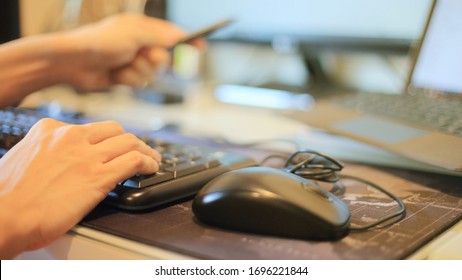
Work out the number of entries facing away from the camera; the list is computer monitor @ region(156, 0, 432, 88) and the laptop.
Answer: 0

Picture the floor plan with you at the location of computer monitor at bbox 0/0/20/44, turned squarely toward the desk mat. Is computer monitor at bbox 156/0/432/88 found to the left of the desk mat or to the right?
left

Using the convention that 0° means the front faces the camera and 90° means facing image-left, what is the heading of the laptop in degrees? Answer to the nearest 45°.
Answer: approximately 45°

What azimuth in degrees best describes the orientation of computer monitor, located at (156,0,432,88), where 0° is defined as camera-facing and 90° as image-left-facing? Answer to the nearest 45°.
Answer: approximately 0°

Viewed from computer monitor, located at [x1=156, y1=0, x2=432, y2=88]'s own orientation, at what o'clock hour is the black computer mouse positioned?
The black computer mouse is roughly at 12 o'clock from the computer monitor.

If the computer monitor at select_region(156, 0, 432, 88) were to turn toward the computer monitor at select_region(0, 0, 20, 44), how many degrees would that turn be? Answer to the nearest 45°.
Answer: approximately 90° to its right

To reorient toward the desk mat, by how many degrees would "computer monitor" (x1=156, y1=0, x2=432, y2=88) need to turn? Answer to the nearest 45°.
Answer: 0° — it already faces it
